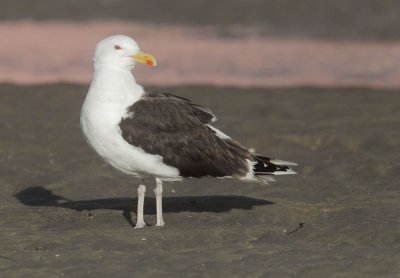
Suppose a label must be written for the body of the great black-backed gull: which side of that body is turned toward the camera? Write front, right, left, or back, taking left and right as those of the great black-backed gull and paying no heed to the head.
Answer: left
